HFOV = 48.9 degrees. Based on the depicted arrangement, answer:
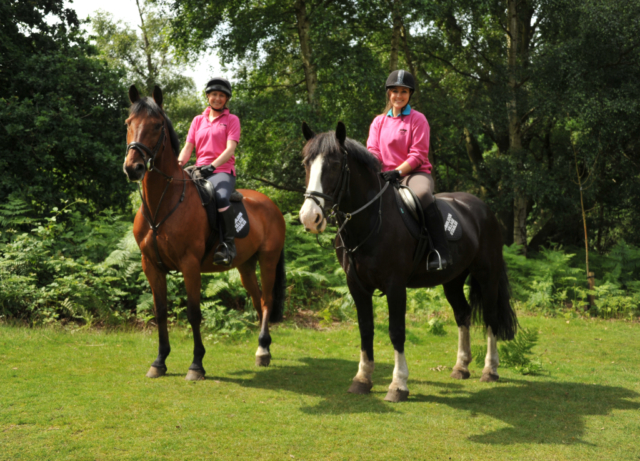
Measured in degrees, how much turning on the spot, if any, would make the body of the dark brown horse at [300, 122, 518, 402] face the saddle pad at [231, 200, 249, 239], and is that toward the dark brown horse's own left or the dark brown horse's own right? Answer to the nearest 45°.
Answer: approximately 90° to the dark brown horse's own right

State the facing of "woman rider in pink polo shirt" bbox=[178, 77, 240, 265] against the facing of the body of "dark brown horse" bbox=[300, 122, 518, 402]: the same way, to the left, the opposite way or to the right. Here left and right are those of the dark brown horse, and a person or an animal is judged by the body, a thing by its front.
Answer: the same way

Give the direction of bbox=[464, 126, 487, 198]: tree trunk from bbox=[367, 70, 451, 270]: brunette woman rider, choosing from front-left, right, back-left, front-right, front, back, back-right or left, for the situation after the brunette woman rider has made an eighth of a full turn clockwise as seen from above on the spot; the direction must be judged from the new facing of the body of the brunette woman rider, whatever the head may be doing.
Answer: right

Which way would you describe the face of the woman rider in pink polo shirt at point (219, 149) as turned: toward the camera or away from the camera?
toward the camera

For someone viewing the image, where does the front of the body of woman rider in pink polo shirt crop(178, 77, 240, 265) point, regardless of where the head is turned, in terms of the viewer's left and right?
facing the viewer and to the left of the viewer

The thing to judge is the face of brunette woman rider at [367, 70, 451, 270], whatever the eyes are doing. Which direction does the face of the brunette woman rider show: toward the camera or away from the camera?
toward the camera

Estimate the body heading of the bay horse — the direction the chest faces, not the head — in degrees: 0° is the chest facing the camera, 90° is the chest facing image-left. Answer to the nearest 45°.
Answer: approximately 45°

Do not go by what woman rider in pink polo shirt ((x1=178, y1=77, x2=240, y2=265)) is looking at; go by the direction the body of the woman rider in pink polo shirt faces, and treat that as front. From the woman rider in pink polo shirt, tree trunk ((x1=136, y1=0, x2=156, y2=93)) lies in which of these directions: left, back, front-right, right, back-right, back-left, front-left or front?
back-right

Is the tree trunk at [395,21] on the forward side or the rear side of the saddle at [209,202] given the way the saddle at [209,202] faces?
on the rear side

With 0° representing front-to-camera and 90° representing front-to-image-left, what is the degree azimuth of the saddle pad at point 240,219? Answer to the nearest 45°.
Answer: approximately 45°

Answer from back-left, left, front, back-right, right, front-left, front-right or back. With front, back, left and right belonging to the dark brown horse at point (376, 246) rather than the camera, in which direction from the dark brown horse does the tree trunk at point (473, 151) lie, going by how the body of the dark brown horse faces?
back-right

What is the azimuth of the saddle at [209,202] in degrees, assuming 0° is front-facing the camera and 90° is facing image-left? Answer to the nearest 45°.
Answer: approximately 45°

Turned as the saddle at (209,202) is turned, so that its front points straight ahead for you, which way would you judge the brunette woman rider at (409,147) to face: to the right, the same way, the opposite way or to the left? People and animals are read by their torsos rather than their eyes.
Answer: the same way
